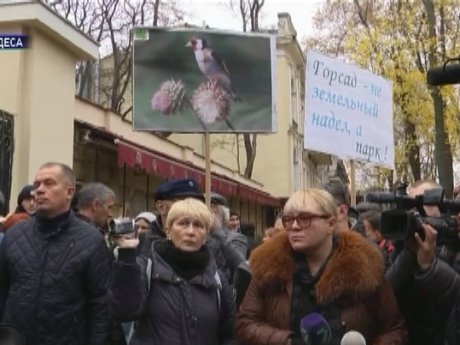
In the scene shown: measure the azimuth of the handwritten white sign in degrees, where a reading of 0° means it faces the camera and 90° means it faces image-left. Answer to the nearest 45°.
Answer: approximately 315°

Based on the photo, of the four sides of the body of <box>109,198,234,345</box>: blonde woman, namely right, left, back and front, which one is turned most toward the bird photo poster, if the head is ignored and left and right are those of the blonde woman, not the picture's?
back

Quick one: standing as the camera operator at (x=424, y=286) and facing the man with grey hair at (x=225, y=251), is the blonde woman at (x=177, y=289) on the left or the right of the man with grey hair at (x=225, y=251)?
left

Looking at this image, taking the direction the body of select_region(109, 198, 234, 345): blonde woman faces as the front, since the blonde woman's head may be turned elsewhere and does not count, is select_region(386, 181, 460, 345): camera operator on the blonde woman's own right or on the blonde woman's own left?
on the blonde woman's own left

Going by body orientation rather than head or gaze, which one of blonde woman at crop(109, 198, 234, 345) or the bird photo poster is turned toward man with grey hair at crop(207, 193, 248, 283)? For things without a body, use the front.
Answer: the bird photo poster

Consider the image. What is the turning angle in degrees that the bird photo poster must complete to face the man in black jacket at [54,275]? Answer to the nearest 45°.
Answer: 0° — it already faces them

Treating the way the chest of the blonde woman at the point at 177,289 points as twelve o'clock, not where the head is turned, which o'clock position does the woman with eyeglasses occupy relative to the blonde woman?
The woman with eyeglasses is roughly at 10 o'clock from the blonde woman.

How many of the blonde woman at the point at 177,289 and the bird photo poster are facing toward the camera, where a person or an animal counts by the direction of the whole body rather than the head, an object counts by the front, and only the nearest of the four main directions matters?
2

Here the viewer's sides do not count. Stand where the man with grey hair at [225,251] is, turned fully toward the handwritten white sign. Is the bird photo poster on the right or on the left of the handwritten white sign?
left

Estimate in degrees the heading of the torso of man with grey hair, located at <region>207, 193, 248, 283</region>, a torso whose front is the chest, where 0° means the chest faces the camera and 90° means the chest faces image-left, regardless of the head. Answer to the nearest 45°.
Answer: approximately 45°
